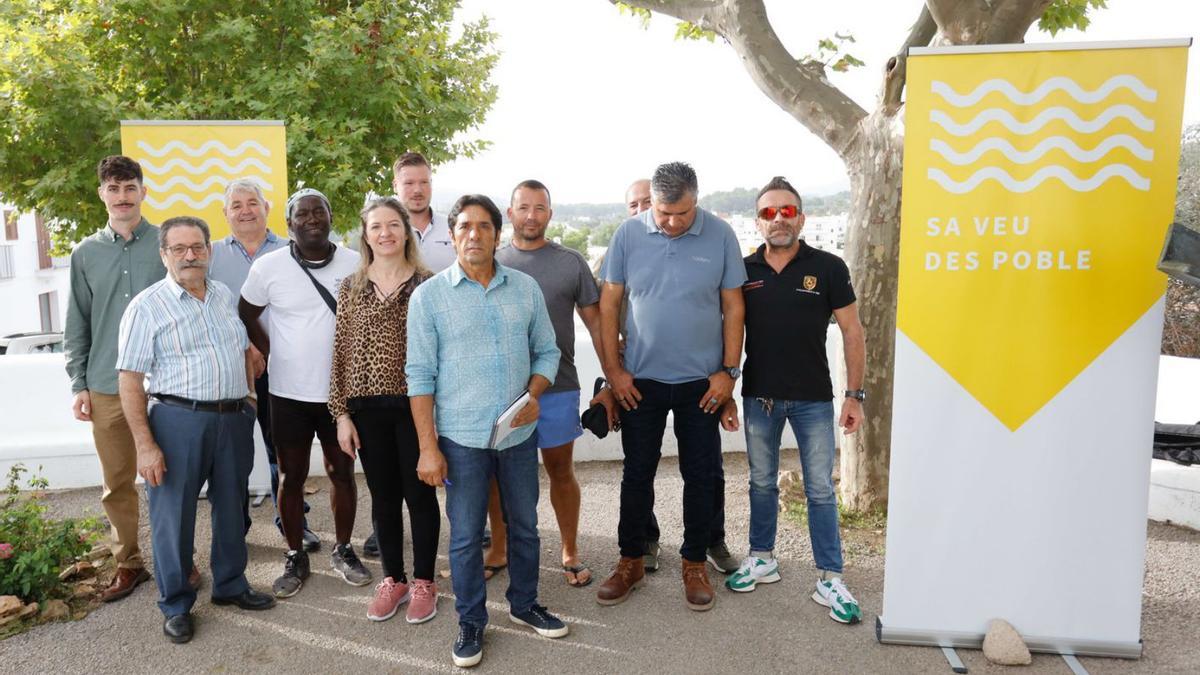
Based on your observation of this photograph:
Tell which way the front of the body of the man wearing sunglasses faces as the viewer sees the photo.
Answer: toward the camera

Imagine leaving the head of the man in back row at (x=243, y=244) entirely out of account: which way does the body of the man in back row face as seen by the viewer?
toward the camera

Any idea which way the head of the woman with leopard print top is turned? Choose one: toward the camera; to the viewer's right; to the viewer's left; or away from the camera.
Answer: toward the camera

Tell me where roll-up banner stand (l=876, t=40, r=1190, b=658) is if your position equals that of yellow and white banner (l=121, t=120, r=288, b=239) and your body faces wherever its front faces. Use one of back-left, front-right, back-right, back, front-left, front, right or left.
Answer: front-left

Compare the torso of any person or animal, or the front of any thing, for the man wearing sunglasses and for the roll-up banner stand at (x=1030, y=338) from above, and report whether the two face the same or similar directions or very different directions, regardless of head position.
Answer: same or similar directions

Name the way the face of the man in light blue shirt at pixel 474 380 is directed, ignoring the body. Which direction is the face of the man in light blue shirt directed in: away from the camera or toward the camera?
toward the camera

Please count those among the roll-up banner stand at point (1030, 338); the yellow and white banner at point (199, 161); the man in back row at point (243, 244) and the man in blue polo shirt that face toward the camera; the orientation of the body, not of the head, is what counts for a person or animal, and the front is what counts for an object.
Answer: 4

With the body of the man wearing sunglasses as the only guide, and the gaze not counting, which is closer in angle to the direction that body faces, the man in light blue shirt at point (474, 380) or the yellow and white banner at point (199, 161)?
the man in light blue shirt

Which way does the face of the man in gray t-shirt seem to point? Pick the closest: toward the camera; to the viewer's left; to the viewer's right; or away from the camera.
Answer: toward the camera

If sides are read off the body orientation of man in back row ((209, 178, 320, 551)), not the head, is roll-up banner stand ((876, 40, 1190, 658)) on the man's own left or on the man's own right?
on the man's own left

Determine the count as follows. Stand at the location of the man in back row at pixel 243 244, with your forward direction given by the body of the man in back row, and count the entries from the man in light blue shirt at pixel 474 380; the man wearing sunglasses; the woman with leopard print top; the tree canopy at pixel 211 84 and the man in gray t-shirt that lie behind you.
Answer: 1

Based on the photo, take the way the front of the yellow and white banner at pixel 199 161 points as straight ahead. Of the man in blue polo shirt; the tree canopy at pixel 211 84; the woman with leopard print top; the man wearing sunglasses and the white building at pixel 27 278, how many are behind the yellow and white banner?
2

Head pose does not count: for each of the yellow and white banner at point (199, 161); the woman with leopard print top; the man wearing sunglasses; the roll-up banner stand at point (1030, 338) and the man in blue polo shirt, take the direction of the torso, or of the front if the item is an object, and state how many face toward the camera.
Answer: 5

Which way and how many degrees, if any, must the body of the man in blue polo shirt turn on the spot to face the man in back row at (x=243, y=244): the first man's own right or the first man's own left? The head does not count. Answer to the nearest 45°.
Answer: approximately 90° to the first man's own right

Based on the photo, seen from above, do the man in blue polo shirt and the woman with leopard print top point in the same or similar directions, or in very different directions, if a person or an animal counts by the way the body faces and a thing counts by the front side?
same or similar directions

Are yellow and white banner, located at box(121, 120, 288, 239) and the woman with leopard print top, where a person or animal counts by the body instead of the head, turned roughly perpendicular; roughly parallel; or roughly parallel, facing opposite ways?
roughly parallel

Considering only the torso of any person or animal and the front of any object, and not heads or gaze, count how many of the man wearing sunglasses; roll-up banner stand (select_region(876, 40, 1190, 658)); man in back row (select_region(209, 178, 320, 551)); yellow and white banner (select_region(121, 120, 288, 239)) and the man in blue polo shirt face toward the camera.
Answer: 5

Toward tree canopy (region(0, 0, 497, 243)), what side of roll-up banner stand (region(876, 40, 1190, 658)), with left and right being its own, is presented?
right

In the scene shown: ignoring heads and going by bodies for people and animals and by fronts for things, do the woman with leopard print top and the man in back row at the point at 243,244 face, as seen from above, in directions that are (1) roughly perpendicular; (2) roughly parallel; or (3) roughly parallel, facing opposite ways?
roughly parallel
